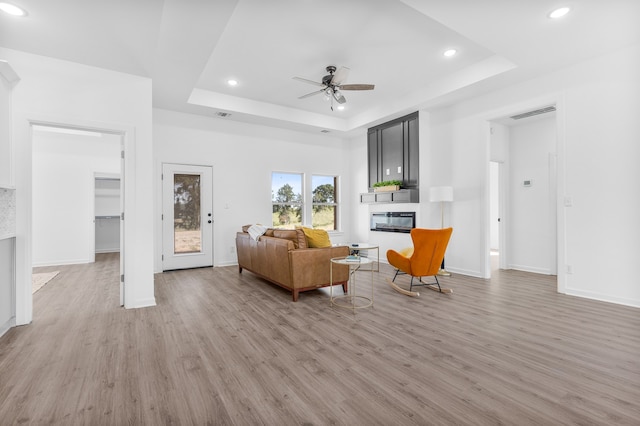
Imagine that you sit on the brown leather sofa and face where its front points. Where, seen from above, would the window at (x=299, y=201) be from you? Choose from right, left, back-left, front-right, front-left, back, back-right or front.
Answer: front-left

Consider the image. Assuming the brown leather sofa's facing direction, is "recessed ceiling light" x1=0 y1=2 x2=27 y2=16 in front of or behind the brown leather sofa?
behind

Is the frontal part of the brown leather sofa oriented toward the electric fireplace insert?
yes

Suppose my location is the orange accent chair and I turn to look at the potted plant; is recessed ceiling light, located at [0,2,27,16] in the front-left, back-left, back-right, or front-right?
back-left

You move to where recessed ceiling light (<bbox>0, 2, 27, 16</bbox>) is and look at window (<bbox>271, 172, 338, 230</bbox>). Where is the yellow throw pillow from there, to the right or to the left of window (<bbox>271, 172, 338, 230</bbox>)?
right

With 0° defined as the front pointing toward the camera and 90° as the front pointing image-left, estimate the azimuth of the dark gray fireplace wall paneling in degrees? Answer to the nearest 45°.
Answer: approximately 45°

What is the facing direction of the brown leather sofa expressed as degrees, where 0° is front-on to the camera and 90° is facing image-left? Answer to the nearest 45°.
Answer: approximately 225°

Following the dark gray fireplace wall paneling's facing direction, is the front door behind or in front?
in front

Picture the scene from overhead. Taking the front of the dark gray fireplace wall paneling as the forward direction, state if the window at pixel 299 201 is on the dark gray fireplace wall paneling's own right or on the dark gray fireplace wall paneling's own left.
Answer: on the dark gray fireplace wall paneling's own right

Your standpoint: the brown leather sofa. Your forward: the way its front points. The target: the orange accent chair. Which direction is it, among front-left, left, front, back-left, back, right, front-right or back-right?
front-right

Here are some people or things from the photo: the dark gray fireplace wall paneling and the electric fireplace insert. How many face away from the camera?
0

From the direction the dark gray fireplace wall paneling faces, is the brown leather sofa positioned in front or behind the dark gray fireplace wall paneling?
in front
